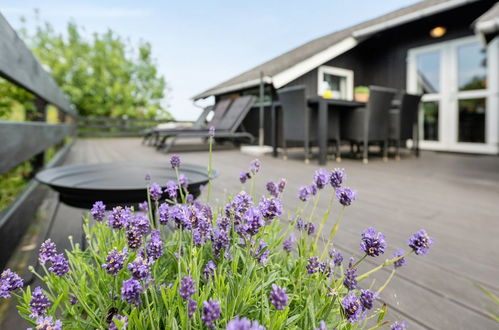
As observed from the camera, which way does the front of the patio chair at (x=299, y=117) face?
facing away from the viewer and to the right of the viewer

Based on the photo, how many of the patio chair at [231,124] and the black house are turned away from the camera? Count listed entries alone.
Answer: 0

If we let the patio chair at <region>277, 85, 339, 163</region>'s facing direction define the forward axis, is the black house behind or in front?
in front

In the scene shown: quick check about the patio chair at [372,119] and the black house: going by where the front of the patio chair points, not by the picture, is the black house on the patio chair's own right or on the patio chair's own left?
on the patio chair's own right

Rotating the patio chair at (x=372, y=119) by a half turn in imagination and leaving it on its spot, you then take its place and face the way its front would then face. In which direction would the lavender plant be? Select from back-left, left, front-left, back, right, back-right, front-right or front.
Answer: front-right

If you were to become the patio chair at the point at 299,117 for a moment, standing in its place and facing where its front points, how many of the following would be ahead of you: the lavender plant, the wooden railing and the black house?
1

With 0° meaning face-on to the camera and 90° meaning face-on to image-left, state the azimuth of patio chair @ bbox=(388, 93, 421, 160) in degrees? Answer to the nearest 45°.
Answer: approximately 135°

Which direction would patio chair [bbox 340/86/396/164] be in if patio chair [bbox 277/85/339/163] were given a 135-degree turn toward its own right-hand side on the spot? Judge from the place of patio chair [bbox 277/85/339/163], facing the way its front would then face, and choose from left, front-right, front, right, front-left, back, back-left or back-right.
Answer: left

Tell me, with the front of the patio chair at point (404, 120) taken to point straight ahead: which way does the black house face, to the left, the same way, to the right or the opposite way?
to the left

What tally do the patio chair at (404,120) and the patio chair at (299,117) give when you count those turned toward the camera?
0

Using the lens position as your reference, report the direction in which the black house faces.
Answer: facing the viewer and to the left of the viewer

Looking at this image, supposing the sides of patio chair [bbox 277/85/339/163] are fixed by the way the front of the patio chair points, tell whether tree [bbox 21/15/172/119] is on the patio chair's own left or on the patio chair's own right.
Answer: on the patio chair's own left

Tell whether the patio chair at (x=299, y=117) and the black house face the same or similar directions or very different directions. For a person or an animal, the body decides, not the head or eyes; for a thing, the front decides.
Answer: very different directions

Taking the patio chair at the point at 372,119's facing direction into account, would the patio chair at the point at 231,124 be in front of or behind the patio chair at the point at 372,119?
in front
